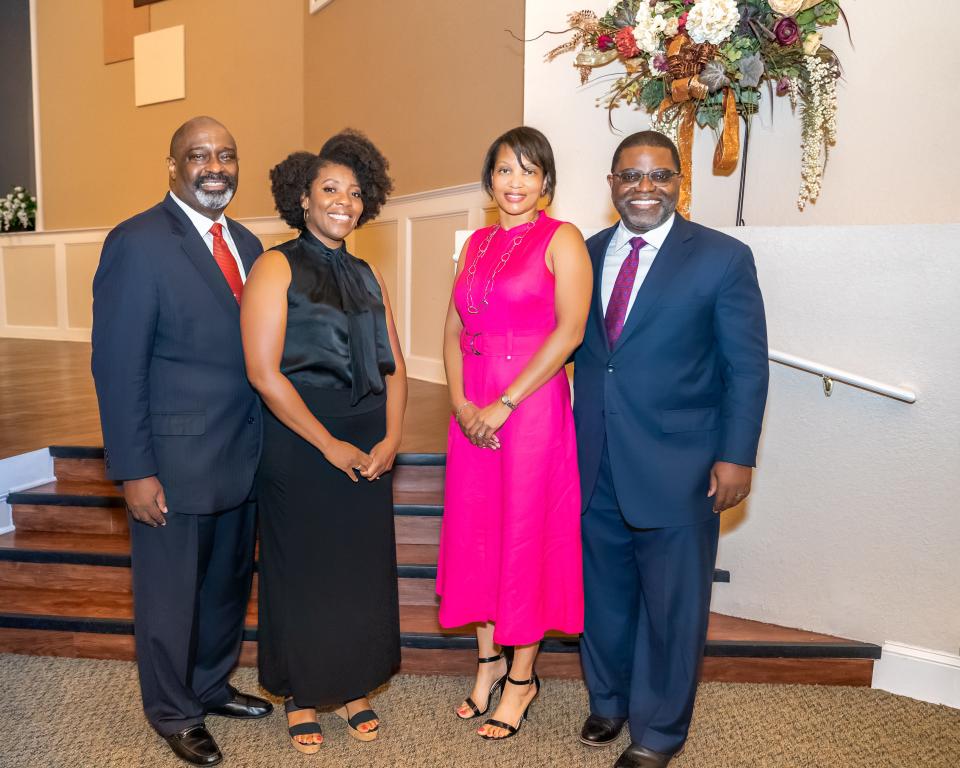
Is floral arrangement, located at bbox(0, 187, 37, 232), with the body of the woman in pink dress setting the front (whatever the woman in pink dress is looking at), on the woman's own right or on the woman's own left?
on the woman's own right

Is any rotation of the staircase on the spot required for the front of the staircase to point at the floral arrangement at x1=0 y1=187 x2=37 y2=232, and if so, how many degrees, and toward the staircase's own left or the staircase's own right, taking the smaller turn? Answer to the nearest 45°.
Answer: approximately 135° to the staircase's own right

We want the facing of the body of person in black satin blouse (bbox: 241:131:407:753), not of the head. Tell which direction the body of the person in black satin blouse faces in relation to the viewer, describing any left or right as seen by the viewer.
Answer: facing the viewer and to the right of the viewer

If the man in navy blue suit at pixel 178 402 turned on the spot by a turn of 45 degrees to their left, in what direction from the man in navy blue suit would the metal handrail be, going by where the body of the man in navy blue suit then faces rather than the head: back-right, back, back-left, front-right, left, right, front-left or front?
front

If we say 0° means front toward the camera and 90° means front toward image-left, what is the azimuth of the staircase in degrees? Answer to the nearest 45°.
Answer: approximately 0°

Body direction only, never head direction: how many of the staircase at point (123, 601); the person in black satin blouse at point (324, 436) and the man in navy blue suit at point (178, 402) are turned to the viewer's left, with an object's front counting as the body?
0

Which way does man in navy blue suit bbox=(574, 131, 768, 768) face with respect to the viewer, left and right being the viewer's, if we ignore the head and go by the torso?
facing the viewer and to the left of the viewer
